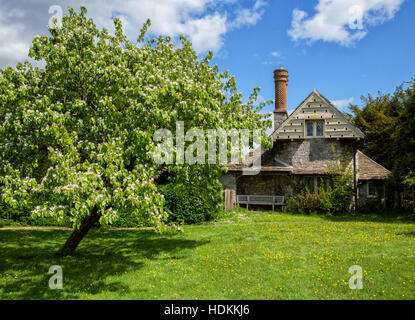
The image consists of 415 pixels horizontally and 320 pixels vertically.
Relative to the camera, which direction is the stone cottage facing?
toward the camera

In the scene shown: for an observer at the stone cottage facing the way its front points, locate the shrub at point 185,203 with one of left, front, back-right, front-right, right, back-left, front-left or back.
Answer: front-right

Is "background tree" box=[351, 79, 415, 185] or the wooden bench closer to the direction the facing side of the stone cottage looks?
the wooden bench

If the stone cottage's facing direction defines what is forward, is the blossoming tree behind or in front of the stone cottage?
in front
